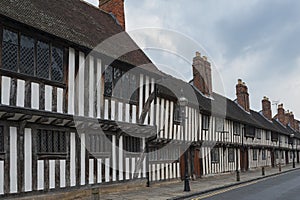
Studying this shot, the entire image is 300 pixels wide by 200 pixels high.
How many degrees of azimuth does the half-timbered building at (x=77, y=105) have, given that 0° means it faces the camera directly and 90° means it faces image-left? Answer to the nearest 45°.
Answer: approximately 315°
